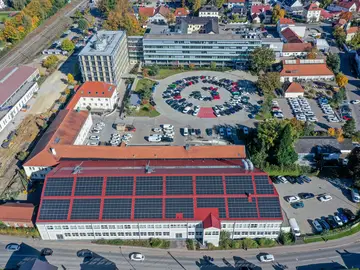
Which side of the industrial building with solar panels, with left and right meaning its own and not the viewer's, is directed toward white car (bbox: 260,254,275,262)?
left

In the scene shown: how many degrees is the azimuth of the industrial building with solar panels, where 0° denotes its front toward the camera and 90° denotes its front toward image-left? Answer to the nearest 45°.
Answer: approximately 0°

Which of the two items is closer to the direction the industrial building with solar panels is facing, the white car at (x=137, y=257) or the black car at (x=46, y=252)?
the white car

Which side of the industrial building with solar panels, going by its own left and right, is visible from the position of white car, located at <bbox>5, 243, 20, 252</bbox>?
right

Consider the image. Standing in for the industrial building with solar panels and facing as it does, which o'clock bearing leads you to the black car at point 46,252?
The black car is roughly at 3 o'clock from the industrial building with solar panels.

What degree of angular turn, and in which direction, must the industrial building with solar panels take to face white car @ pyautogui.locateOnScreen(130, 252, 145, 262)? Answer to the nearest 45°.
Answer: approximately 45° to its right
